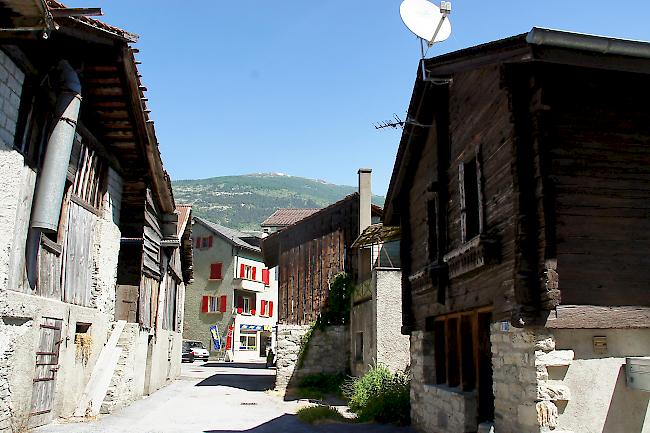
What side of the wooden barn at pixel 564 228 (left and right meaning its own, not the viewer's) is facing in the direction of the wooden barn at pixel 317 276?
right

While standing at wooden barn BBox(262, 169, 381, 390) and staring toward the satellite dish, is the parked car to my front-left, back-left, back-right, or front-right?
back-right

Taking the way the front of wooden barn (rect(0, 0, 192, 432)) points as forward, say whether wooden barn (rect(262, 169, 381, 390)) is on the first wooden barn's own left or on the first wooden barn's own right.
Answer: on the first wooden barn's own left

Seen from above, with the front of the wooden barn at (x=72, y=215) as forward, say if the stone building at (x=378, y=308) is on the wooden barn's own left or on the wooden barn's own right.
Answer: on the wooden barn's own left

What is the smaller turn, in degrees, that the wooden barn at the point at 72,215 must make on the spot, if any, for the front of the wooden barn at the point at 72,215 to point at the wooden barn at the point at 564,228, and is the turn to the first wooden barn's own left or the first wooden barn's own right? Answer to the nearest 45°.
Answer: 0° — it already faces it

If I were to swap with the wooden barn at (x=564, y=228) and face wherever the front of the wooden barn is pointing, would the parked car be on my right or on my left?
on my right
